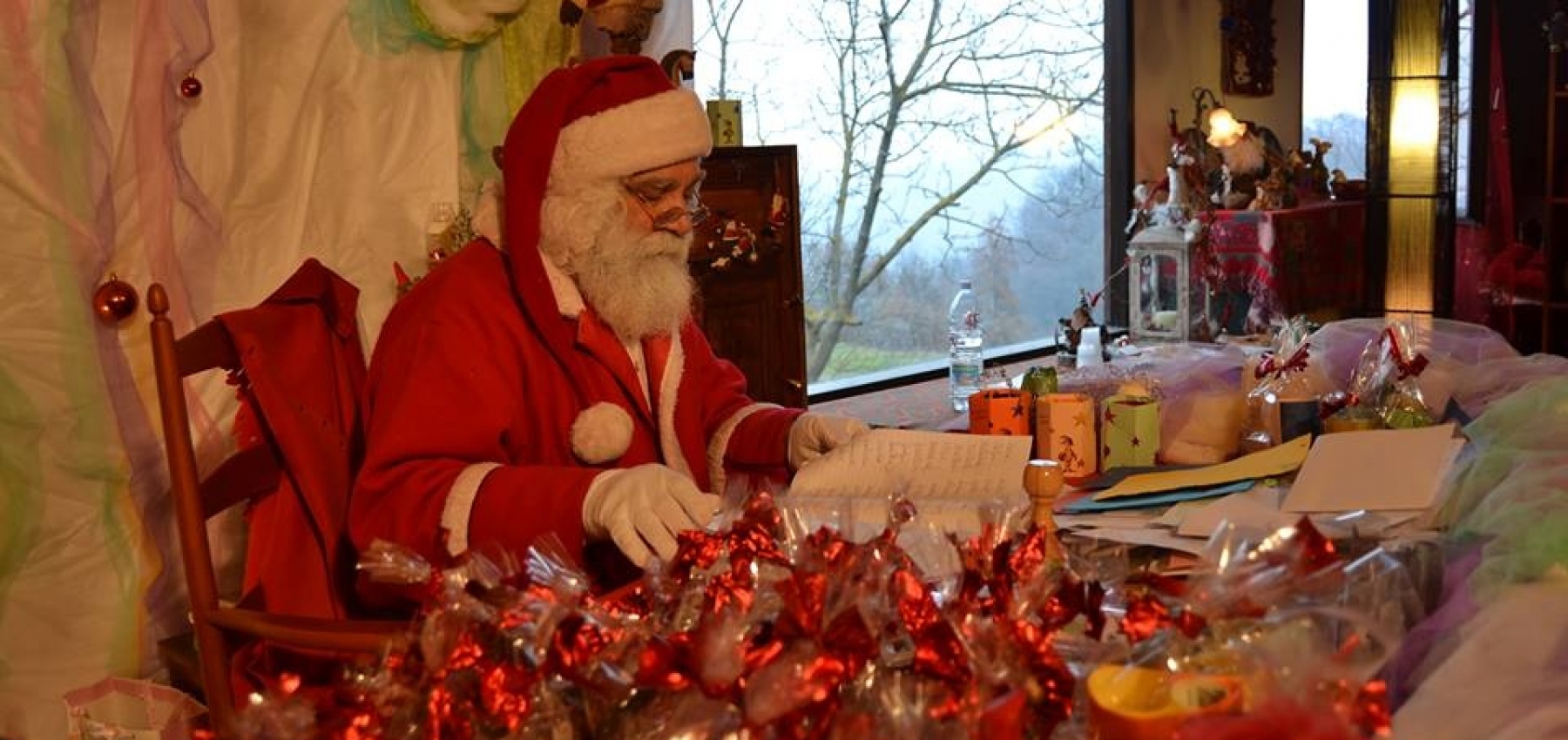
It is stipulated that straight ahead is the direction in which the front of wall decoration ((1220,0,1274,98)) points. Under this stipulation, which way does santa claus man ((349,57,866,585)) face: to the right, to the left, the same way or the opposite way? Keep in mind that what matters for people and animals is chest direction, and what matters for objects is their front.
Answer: to the left

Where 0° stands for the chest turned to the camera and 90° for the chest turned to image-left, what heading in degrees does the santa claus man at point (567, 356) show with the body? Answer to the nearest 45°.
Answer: approximately 315°

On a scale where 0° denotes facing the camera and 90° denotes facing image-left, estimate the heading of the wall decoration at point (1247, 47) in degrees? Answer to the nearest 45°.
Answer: approximately 0°

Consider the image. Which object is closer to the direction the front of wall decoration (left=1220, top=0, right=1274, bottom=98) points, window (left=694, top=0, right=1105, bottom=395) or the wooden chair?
the wooden chair

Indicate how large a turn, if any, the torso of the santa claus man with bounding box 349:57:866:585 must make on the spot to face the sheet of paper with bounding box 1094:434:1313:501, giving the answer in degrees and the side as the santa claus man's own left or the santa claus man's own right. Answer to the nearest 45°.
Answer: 0° — they already face it

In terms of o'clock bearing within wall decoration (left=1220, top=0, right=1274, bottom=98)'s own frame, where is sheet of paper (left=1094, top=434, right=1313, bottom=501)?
The sheet of paper is roughly at 12 o'clock from the wall decoration.

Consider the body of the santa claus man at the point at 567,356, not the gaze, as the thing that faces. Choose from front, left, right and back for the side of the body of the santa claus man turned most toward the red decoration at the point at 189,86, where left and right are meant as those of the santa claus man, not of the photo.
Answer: back

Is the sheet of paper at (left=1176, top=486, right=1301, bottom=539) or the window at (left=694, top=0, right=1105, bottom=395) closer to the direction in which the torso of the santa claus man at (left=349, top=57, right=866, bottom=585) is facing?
the sheet of paper
